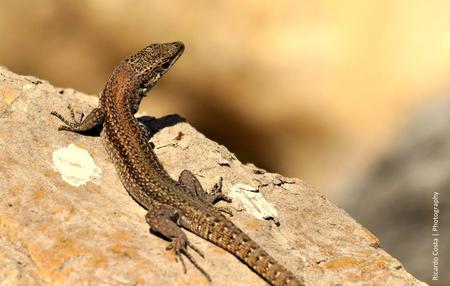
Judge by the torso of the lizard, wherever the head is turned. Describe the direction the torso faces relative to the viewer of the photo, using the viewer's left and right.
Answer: facing away from the viewer and to the left of the viewer

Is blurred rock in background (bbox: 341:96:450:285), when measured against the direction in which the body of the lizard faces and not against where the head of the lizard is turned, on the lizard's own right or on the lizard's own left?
on the lizard's own right
